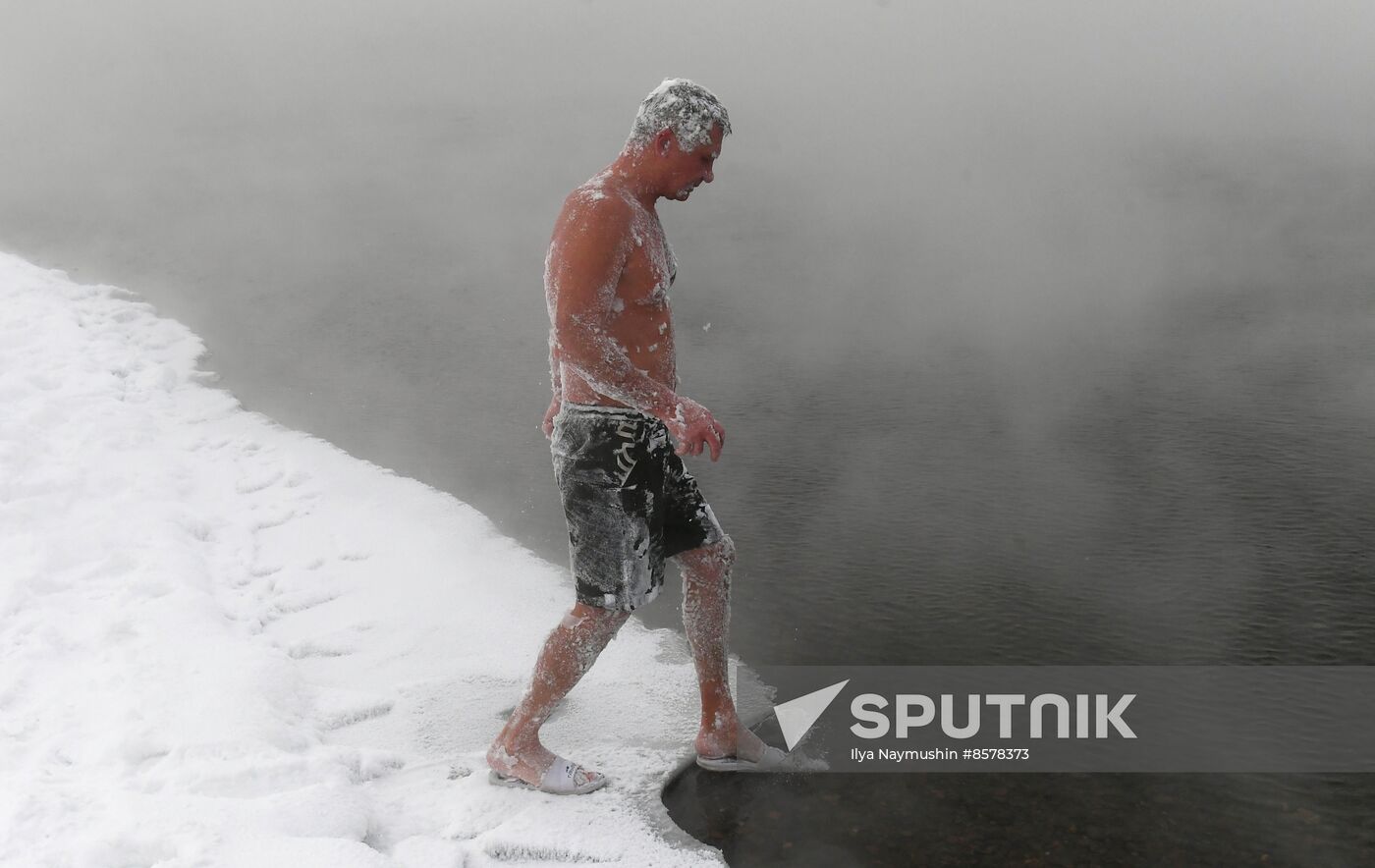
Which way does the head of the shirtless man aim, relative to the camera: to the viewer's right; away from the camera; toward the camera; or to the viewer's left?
to the viewer's right

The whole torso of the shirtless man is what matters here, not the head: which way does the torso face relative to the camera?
to the viewer's right
